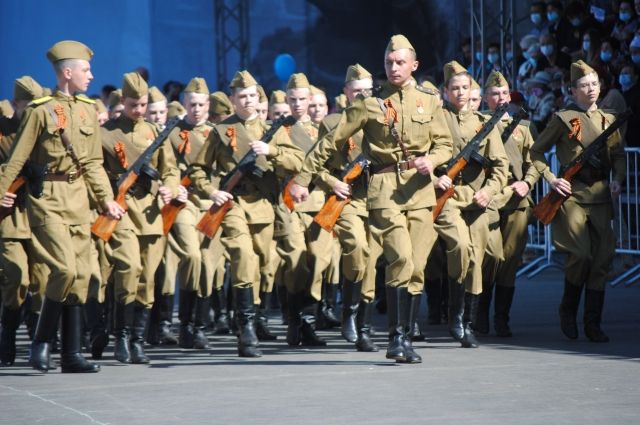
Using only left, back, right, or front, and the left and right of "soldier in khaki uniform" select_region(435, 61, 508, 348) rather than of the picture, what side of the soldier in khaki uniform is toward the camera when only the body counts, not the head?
front

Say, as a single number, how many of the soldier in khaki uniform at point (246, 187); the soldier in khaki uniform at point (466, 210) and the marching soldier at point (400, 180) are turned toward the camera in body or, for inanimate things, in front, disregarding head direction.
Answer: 3

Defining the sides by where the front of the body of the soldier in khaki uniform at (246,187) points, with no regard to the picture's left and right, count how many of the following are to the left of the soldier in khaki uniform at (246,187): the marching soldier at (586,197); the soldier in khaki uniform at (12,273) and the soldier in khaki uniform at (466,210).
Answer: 2

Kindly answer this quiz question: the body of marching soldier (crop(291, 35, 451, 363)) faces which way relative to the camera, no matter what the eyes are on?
toward the camera

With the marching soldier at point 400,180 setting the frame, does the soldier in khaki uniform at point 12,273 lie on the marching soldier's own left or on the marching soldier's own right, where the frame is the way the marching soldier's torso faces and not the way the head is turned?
on the marching soldier's own right

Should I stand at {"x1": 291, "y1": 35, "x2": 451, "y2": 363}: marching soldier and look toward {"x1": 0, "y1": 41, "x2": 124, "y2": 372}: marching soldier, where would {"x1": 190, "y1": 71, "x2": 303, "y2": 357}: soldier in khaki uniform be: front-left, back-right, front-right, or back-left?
front-right

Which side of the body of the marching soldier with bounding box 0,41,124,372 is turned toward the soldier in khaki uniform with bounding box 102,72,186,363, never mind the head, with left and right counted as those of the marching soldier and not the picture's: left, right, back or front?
left

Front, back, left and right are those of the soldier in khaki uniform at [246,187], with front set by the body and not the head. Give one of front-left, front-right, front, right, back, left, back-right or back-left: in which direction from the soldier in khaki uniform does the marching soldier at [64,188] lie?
front-right

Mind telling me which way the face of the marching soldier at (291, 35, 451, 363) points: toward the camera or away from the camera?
toward the camera

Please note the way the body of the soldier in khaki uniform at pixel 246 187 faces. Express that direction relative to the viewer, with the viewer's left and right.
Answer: facing the viewer

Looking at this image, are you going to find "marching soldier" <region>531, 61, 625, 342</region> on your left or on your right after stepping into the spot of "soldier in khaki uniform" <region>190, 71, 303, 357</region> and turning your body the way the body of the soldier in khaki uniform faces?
on your left

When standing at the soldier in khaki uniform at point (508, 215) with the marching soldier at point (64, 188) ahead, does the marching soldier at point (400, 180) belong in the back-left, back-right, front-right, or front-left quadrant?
front-left

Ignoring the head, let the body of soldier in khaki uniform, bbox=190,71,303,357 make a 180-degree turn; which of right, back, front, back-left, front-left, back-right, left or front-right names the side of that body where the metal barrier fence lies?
front-right

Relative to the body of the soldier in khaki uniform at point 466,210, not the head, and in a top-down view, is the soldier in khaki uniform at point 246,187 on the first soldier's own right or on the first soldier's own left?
on the first soldier's own right

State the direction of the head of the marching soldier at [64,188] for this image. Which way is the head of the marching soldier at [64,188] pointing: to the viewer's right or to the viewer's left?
to the viewer's right
